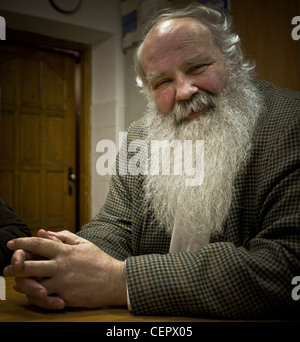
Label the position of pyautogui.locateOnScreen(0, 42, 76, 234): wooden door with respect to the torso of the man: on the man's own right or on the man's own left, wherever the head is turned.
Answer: on the man's own right

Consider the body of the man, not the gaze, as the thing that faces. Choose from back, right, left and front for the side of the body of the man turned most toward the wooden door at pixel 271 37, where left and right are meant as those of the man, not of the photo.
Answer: back

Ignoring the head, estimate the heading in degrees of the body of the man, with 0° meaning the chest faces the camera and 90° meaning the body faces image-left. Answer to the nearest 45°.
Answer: approximately 45°

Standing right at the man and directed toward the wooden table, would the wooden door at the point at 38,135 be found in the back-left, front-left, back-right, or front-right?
back-right
